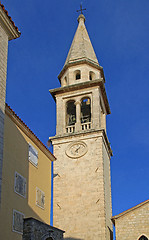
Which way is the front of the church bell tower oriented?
toward the camera

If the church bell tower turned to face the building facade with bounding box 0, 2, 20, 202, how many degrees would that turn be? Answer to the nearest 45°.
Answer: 0° — it already faces it

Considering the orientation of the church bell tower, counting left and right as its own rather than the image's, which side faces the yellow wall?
front

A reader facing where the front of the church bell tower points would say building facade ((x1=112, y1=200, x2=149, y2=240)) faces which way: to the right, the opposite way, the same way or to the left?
the same way

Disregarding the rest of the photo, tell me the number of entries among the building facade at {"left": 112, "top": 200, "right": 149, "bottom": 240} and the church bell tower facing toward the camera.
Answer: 2

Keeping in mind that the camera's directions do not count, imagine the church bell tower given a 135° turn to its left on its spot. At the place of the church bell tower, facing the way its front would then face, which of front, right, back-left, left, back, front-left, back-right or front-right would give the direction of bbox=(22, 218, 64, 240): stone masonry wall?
back-right

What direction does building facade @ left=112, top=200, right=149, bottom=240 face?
toward the camera
